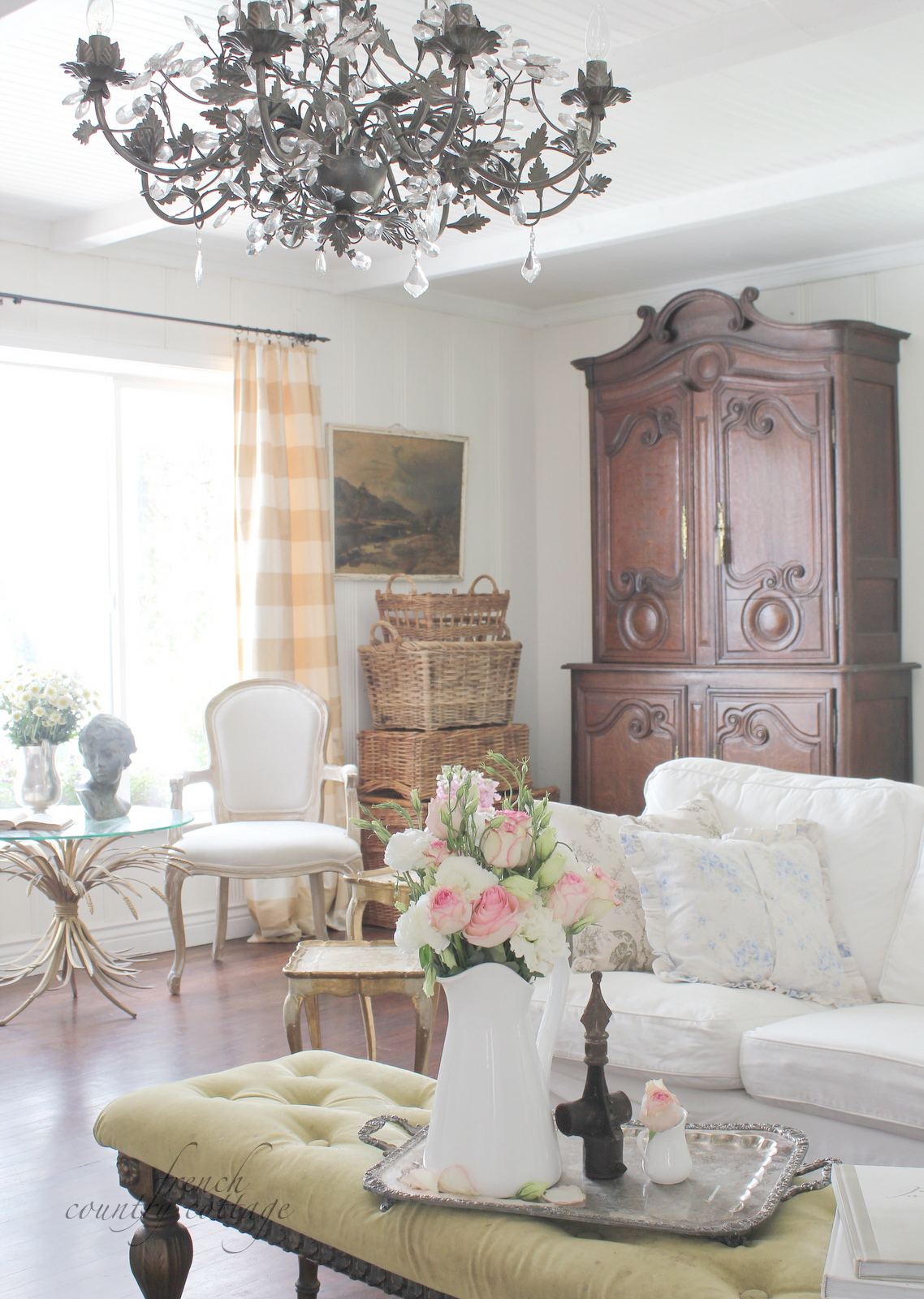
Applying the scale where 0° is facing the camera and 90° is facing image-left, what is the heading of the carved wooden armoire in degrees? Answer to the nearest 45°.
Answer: approximately 45°

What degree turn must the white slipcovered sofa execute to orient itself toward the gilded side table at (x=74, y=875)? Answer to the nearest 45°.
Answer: approximately 90° to its right

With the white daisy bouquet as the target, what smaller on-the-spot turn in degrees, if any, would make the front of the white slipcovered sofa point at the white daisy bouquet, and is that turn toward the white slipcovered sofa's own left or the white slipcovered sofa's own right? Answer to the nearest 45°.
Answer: approximately 90° to the white slipcovered sofa's own right

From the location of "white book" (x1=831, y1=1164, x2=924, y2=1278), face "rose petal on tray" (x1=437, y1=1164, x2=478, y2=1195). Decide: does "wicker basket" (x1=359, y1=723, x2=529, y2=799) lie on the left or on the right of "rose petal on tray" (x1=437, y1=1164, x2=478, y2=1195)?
right

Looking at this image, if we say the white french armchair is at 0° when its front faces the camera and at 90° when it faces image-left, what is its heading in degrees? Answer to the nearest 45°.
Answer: approximately 0°

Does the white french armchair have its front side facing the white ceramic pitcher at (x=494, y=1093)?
yes
